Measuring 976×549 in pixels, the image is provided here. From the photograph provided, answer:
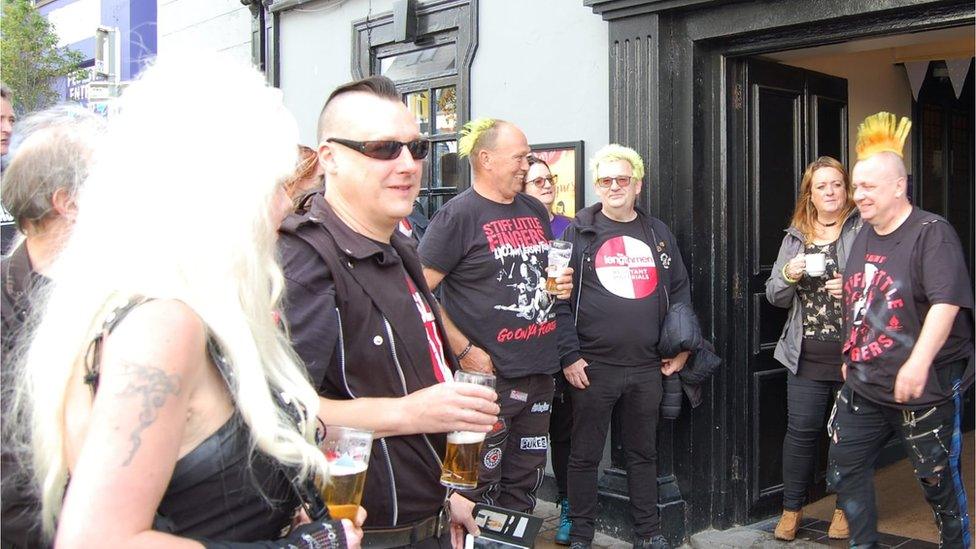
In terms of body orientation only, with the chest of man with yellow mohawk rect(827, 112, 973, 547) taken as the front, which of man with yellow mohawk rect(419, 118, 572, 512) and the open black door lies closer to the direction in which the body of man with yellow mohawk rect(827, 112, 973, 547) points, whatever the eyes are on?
the man with yellow mohawk

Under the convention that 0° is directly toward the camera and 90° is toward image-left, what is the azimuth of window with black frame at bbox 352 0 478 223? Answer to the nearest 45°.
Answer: approximately 45°

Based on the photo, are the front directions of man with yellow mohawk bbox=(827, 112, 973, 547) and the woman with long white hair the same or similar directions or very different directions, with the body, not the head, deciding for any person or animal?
very different directions

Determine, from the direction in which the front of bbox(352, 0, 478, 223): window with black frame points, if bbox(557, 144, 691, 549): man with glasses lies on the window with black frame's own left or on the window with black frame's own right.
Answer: on the window with black frame's own left

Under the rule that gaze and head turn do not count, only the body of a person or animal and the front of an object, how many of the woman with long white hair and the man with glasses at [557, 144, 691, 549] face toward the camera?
1

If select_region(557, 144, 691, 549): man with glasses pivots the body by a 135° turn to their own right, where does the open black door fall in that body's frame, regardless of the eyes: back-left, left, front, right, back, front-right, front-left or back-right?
right

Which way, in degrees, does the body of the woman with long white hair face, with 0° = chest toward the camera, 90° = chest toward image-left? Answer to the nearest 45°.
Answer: approximately 270°

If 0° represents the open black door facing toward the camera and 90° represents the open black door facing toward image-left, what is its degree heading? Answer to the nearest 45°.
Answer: approximately 315°

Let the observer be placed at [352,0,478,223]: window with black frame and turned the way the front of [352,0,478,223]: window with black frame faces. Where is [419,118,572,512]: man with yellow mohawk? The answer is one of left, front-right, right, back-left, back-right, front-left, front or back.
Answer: front-left

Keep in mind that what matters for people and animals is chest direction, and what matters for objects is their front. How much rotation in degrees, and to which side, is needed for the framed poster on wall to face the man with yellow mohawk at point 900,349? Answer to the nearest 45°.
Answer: approximately 90° to its left

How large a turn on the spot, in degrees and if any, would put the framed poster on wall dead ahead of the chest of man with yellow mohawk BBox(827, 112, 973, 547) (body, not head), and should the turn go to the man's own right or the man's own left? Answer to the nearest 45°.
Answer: approximately 90° to the man's own right

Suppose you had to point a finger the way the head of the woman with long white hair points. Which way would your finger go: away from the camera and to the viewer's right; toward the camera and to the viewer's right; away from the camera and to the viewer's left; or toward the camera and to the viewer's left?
away from the camera and to the viewer's right
